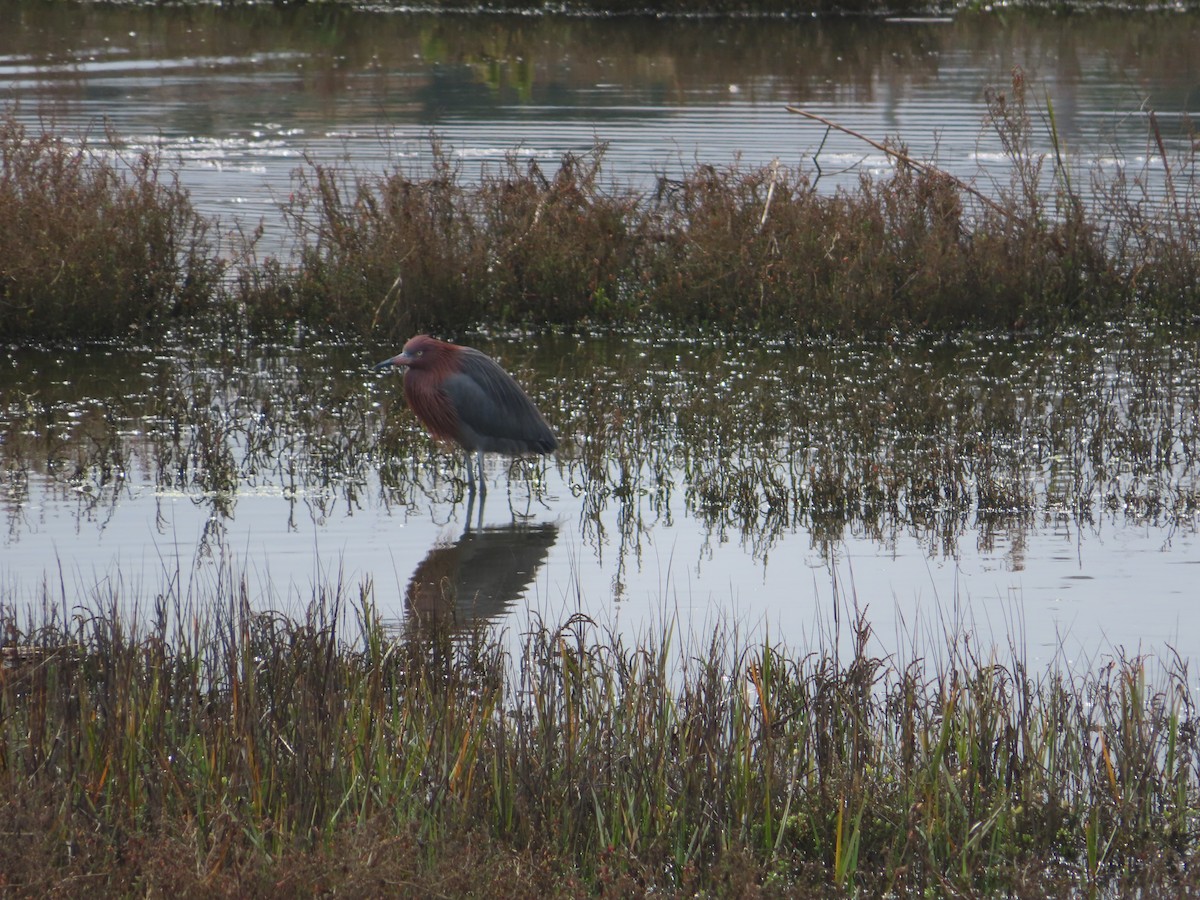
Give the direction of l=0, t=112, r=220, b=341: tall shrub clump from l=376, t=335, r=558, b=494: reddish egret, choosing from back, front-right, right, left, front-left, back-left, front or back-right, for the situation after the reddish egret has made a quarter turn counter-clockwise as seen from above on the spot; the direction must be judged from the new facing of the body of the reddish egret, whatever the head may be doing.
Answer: back-right

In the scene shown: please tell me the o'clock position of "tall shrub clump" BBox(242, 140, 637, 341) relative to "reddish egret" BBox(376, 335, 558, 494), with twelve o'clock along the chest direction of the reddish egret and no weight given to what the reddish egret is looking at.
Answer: The tall shrub clump is roughly at 3 o'clock from the reddish egret.

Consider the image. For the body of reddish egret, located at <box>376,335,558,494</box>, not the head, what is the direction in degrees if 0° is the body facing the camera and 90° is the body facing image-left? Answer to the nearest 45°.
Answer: approximately 90°
